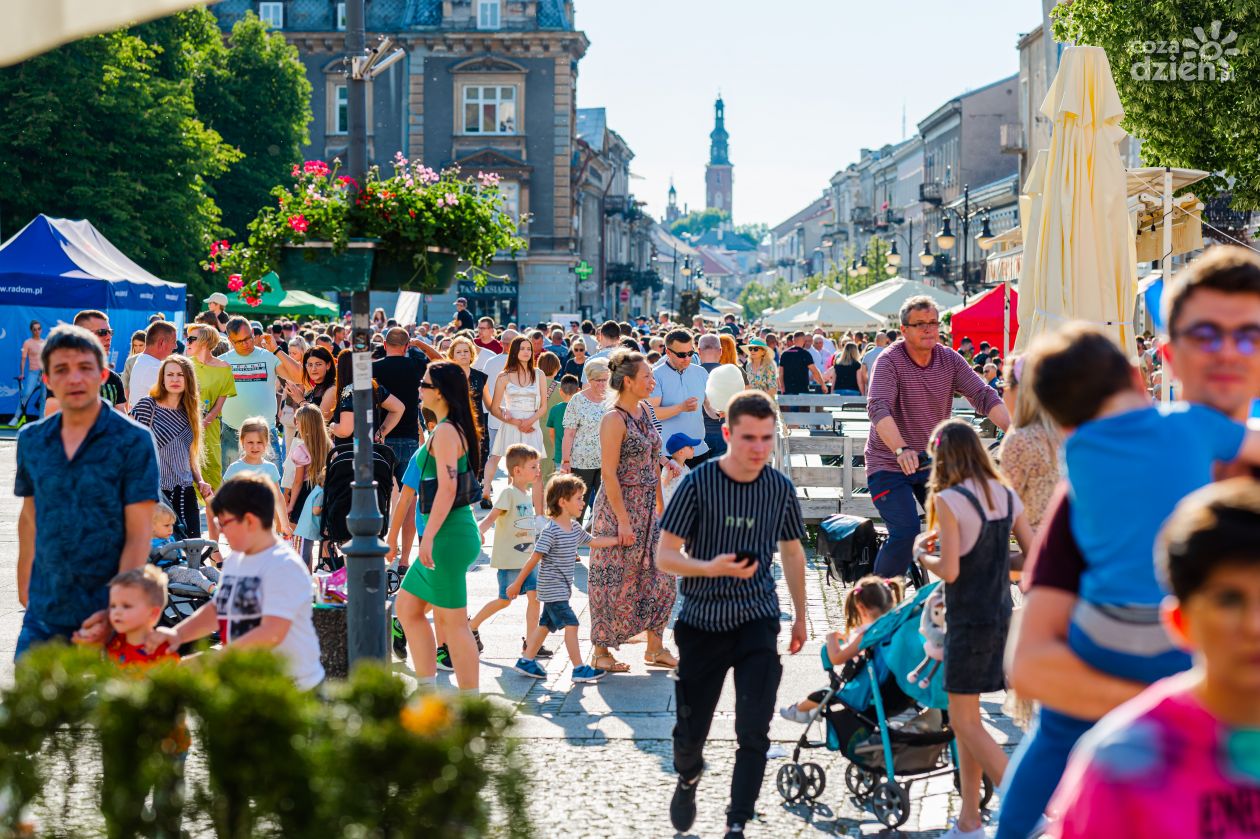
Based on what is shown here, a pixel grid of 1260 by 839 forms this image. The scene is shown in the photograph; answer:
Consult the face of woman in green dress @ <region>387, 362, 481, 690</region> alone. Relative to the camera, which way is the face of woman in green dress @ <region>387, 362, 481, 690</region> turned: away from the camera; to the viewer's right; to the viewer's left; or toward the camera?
to the viewer's left

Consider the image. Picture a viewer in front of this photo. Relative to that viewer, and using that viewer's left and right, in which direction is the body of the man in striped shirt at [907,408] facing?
facing the viewer and to the right of the viewer

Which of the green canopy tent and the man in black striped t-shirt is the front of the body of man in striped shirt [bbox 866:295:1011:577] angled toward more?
the man in black striped t-shirt

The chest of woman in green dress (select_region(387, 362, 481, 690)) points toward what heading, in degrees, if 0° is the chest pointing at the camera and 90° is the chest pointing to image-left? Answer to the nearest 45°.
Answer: approximately 90°

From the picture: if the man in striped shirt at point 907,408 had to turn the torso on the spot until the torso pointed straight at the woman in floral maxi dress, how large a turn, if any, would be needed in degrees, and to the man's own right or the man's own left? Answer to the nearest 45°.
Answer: approximately 135° to the man's own right

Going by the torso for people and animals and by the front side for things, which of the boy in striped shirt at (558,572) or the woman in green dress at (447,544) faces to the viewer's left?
the woman in green dress

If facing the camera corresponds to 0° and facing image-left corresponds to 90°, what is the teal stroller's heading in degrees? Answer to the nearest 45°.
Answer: approximately 135°

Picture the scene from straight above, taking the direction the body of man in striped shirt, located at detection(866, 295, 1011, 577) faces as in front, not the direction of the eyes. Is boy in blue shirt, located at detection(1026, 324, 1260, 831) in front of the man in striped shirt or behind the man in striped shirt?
in front

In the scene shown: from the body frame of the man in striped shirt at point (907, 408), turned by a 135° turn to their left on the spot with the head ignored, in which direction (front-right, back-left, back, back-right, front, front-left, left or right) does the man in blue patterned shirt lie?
back-left

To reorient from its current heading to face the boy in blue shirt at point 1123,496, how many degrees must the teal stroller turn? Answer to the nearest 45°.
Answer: approximately 135° to its left

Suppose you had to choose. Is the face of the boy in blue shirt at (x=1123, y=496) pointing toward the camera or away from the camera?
away from the camera
